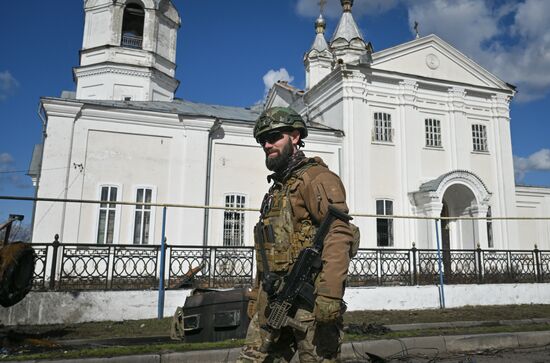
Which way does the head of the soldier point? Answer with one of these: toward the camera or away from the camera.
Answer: toward the camera

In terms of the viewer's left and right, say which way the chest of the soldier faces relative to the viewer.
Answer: facing the viewer and to the left of the viewer

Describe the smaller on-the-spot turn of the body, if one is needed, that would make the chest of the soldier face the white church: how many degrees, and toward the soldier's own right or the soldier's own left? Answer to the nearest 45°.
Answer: approximately 135° to the soldier's own right

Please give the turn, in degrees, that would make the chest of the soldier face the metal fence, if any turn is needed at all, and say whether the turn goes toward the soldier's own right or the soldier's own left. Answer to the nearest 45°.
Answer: approximately 135° to the soldier's own right
